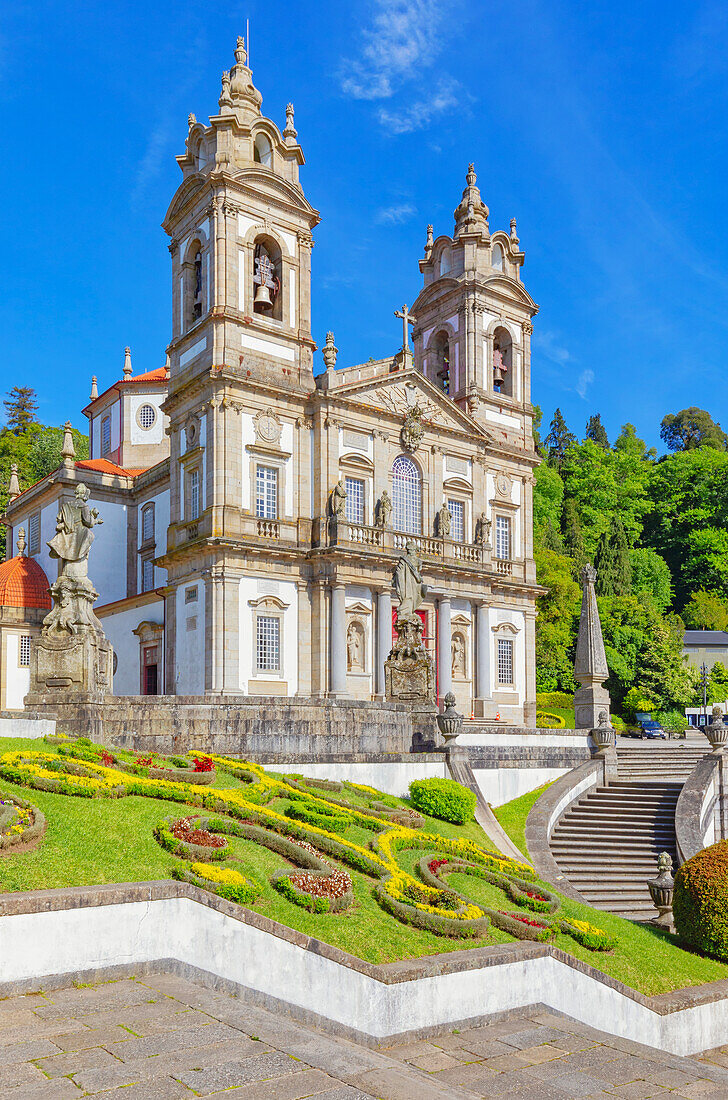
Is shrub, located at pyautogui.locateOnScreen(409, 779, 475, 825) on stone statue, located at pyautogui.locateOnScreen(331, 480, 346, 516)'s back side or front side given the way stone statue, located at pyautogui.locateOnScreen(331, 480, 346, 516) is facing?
on the front side

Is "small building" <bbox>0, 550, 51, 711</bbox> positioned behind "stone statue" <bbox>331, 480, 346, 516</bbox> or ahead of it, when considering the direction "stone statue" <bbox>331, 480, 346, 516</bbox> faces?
behind

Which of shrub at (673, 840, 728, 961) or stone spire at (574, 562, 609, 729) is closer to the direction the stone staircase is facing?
the shrub

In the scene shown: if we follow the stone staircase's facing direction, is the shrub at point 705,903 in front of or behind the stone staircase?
in front

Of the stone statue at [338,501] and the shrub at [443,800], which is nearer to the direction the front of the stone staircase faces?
the shrub

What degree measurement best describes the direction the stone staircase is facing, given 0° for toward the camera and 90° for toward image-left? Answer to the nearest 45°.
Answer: approximately 0°

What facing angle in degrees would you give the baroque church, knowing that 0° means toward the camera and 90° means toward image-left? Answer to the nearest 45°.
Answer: approximately 315°

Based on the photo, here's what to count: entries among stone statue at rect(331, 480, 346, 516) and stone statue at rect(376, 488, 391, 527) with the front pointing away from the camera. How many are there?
0

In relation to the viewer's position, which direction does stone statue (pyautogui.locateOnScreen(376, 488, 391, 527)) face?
facing the viewer and to the right of the viewer
